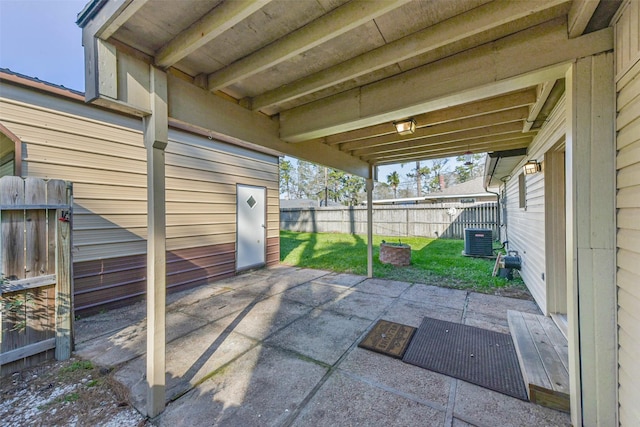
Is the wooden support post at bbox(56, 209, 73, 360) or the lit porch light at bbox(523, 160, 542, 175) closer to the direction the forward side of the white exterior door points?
the lit porch light

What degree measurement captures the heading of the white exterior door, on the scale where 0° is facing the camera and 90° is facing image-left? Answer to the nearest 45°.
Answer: approximately 315°

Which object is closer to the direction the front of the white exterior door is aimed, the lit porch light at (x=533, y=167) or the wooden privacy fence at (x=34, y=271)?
the lit porch light

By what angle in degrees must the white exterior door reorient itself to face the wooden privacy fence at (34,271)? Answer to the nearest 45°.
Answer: approximately 90° to its right

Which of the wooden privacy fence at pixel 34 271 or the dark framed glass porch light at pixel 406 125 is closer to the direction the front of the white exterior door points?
the dark framed glass porch light

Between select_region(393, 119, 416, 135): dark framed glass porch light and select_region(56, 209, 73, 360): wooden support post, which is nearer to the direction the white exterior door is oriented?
the dark framed glass porch light

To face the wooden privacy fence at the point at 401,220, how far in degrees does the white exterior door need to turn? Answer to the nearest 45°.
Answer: approximately 90° to its left

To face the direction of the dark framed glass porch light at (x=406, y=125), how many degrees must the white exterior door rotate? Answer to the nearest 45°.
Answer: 0° — it already faces it

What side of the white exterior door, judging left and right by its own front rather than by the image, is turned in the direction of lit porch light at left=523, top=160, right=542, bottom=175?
front

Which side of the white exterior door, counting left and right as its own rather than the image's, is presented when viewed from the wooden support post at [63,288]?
right
